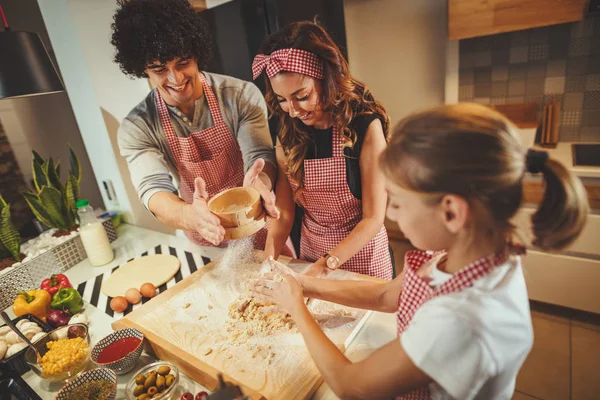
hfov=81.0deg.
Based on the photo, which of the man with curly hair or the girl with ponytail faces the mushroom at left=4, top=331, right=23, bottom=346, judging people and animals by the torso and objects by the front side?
the girl with ponytail

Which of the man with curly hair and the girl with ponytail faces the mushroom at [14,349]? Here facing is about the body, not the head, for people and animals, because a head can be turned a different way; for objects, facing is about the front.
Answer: the girl with ponytail

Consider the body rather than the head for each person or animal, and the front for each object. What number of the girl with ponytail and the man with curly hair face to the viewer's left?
1

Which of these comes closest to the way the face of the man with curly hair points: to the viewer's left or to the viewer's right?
to the viewer's right

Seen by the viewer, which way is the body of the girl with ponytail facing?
to the viewer's left

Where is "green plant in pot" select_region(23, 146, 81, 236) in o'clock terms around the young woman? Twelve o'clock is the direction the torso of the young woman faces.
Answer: The green plant in pot is roughly at 2 o'clock from the young woman.

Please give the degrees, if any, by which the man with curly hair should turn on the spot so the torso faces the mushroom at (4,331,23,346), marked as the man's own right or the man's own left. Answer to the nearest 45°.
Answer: approximately 90° to the man's own right

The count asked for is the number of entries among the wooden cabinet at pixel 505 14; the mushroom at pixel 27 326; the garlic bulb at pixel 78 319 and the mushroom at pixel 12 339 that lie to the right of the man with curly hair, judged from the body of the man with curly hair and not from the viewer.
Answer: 3
